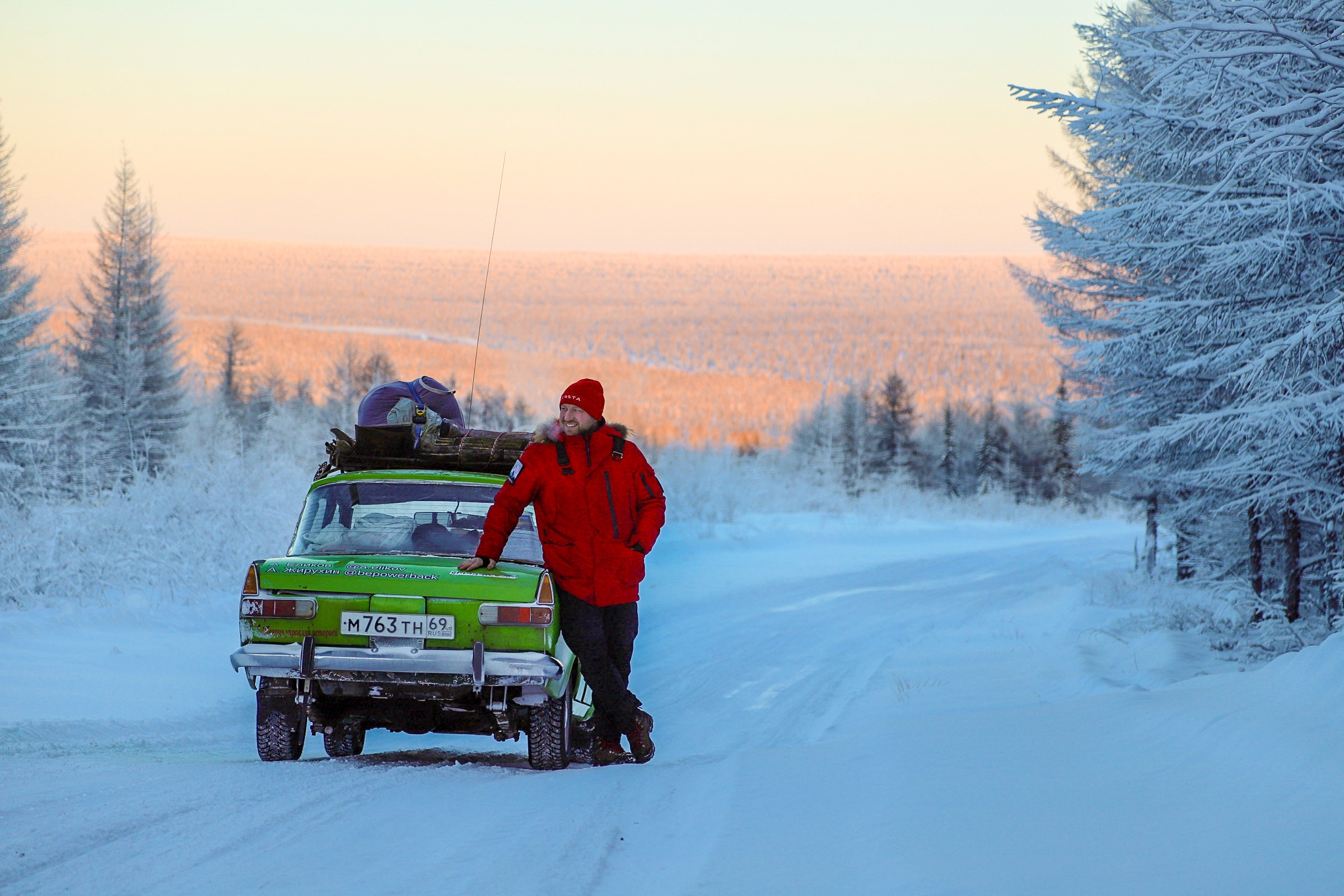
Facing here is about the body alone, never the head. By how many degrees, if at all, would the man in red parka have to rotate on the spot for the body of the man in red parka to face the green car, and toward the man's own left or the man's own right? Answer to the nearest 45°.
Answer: approximately 90° to the man's own right

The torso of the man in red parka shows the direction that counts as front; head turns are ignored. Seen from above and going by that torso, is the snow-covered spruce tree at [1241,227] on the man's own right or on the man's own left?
on the man's own left

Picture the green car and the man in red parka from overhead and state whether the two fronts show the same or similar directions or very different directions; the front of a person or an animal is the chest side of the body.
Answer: very different directions

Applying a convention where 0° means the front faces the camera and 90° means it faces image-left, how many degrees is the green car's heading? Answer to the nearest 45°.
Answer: approximately 180°

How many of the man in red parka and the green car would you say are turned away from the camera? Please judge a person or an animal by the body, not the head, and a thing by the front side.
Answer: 1

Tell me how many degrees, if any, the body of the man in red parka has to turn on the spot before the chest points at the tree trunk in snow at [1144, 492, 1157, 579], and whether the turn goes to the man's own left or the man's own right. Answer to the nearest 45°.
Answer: approximately 135° to the man's own left

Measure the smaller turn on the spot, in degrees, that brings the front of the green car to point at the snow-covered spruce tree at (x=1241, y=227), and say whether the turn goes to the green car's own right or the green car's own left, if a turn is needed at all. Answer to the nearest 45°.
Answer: approximately 90° to the green car's own right

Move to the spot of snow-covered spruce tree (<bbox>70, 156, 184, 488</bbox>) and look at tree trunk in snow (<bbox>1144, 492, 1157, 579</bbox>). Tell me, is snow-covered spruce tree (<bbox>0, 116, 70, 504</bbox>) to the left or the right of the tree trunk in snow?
right

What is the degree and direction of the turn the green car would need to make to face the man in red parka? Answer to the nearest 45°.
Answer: approximately 90° to its right
